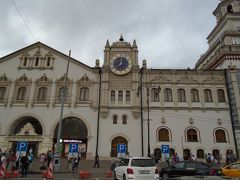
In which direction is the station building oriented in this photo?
toward the camera

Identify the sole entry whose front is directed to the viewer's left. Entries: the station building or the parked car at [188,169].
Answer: the parked car

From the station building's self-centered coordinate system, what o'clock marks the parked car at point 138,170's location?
The parked car is roughly at 12 o'clock from the station building.

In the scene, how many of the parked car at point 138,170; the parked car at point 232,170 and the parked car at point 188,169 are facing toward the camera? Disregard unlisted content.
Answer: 0

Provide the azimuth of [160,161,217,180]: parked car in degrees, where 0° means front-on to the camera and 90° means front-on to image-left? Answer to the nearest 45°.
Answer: approximately 90°

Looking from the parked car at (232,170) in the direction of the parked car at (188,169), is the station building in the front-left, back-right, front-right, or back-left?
front-right

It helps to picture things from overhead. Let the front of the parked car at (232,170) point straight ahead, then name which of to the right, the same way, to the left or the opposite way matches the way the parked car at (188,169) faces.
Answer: the same way

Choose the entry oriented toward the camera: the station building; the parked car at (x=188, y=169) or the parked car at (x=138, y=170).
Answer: the station building

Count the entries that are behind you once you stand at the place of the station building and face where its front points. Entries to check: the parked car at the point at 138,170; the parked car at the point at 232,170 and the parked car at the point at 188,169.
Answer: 0

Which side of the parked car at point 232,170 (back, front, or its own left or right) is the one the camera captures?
left

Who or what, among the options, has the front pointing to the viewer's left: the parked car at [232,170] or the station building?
the parked car

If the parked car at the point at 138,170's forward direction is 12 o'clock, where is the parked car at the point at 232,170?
the parked car at the point at 232,170 is roughly at 4 o'clock from the parked car at the point at 138,170.

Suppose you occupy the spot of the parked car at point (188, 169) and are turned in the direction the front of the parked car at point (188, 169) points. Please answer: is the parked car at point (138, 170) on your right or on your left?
on your left

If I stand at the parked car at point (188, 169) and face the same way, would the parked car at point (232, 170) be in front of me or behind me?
behind

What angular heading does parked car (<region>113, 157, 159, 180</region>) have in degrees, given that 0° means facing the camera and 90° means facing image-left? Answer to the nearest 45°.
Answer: approximately 135°

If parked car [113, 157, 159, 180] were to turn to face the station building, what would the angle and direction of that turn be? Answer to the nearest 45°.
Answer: approximately 45° to its right
